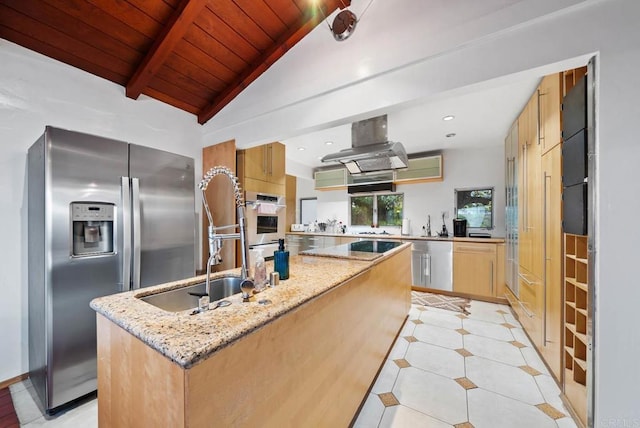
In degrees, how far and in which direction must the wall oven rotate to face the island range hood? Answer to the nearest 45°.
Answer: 0° — it already faces it

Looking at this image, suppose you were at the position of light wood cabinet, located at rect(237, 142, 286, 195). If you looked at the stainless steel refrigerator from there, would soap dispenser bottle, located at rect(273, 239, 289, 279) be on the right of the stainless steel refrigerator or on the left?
left

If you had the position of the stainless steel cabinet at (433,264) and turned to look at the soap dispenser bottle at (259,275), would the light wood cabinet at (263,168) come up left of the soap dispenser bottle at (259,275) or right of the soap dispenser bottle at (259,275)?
right

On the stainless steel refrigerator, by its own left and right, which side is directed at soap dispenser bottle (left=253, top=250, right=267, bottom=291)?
front

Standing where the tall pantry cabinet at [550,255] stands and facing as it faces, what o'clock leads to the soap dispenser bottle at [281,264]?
The soap dispenser bottle is roughly at 10 o'clock from the tall pantry cabinet.

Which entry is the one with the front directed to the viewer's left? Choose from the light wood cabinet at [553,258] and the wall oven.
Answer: the light wood cabinet

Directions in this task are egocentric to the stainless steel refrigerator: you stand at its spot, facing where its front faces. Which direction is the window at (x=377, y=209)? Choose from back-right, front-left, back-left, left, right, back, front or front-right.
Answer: front-left

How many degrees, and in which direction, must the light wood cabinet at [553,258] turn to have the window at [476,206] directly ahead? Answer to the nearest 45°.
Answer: approximately 90° to its right

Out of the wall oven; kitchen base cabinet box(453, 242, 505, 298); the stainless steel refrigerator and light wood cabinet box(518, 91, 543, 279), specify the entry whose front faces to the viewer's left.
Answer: the light wood cabinet

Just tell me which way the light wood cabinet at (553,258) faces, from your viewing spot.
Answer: facing to the left of the viewer

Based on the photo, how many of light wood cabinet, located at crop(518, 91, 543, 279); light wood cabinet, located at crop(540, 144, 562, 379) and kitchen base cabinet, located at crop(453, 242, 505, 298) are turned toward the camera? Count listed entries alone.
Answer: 1

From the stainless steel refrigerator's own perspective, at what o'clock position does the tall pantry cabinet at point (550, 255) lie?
The tall pantry cabinet is roughly at 12 o'clock from the stainless steel refrigerator.

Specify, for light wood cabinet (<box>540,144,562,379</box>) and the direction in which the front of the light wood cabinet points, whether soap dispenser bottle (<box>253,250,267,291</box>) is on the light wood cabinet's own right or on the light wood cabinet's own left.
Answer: on the light wood cabinet's own left

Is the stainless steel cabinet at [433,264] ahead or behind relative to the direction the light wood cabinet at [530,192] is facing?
ahead

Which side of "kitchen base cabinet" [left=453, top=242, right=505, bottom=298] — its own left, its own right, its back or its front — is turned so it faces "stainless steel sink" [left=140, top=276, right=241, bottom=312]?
front

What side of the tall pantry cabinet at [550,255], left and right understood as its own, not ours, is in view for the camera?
left
